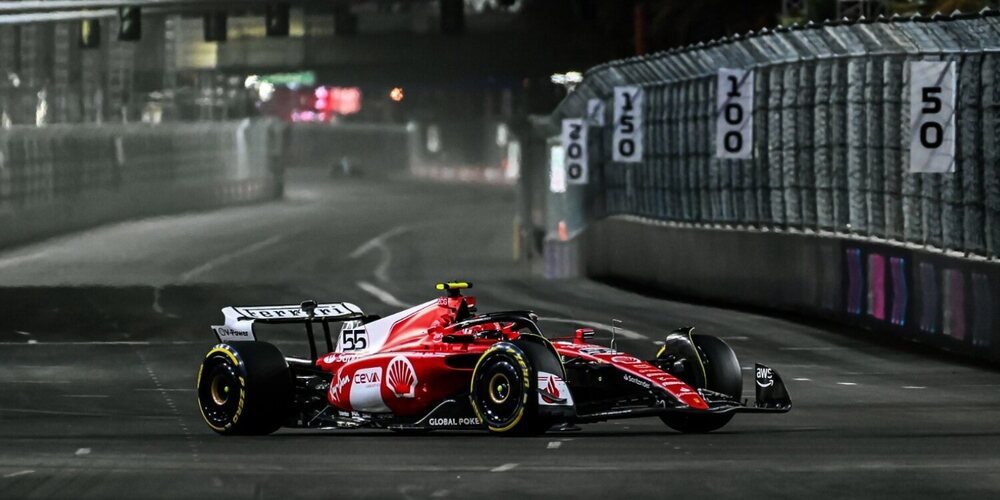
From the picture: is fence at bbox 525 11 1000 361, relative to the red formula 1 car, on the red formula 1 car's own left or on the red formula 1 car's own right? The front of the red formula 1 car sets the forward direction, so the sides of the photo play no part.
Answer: on the red formula 1 car's own left

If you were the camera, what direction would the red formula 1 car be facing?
facing the viewer and to the right of the viewer

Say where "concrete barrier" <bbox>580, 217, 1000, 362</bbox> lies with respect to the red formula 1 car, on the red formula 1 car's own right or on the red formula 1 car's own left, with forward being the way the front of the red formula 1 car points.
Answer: on the red formula 1 car's own left
